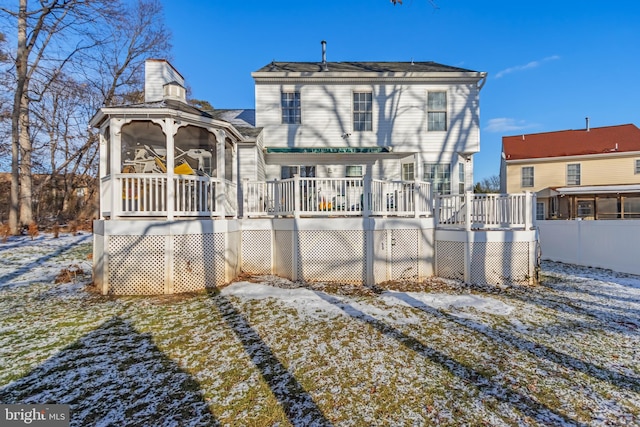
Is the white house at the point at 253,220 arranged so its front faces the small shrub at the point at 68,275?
no

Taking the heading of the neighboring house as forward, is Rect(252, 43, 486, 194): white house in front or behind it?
behind

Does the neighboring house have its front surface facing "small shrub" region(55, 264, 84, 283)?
no

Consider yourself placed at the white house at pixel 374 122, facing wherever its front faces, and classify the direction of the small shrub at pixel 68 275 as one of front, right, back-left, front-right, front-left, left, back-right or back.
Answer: back-left

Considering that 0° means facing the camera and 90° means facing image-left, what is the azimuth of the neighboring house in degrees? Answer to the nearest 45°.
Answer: approximately 180°

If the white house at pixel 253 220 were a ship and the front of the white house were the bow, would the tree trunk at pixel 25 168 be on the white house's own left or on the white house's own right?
on the white house's own left

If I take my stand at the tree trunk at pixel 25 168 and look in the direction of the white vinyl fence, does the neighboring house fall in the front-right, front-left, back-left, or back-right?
front-left

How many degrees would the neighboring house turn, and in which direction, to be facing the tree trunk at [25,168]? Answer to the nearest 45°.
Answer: approximately 135° to its left

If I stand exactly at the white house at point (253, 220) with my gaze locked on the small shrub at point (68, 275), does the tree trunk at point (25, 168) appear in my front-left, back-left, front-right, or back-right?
front-right

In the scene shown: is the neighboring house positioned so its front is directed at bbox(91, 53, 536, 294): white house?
no

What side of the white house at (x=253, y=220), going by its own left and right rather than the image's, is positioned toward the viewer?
back
